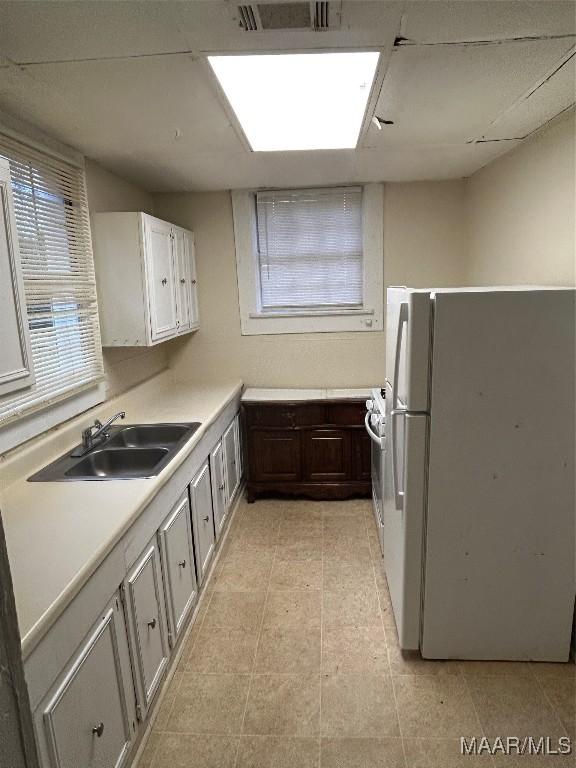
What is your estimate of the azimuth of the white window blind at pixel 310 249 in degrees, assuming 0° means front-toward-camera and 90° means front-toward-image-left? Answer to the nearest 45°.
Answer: approximately 0°

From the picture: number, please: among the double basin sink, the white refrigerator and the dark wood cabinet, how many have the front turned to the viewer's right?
1

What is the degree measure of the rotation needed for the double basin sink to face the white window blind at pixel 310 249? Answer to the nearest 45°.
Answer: approximately 45° to its left

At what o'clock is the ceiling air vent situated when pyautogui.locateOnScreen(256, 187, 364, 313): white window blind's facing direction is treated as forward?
The ceiling air vent is roughly at 12 o'clock from the white window blind.

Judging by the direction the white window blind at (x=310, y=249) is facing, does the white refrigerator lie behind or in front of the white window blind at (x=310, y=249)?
in front

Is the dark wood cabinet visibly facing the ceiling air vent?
yes

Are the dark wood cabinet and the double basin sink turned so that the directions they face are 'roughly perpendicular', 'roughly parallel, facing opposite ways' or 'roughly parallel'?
roughly perpendicular

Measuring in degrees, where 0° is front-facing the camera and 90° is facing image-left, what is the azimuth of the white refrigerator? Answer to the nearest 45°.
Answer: approximately 90°

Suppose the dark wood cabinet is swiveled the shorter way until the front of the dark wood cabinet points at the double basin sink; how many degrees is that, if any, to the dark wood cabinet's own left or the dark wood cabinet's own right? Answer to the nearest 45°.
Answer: approximately 45° to the dark wood cabinet's own right

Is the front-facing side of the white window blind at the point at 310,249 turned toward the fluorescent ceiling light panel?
yes

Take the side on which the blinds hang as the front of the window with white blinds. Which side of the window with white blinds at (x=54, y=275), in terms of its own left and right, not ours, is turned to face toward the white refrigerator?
front

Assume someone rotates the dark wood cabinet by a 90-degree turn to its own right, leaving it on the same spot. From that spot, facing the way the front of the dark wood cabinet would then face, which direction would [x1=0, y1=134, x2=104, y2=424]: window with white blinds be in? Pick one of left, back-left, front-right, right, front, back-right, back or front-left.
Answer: front-left

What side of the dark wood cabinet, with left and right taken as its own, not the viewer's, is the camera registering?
front

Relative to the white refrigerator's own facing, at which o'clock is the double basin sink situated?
The double basin sink is roughly at 12 o'clock from the white refrigerator.

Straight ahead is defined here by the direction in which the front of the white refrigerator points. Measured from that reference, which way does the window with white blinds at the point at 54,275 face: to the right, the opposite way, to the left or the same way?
the opposite way
